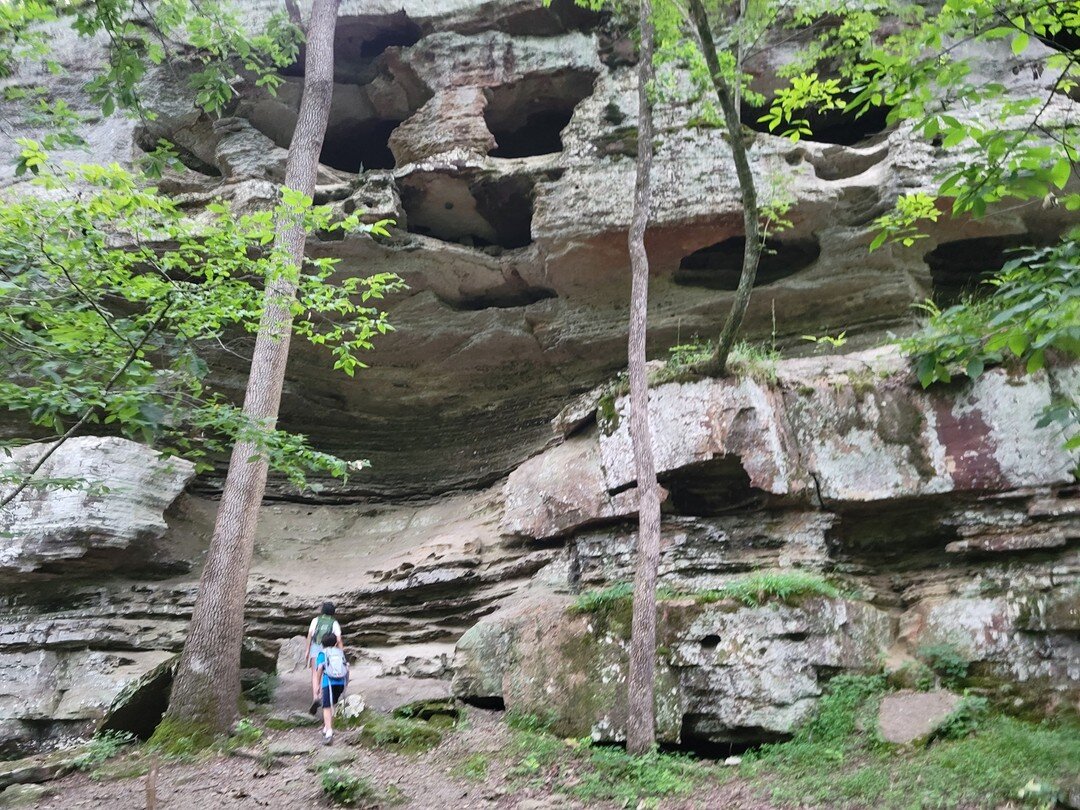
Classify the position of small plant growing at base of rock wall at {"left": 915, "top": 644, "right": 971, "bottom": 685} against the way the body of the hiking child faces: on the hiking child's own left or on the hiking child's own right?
on the hiking child's own right

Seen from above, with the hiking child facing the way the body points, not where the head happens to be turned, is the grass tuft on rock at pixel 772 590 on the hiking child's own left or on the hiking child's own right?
on the hiking child's own right

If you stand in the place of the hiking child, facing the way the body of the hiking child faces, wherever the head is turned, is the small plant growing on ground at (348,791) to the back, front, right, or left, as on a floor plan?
back

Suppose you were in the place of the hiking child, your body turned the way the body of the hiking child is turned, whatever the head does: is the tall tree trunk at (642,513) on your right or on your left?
on your right

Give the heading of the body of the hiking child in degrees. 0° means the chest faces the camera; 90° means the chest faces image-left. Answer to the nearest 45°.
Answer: approximately 180°

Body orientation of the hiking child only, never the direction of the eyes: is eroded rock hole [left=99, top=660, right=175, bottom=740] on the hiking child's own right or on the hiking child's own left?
on the hiking child's own left

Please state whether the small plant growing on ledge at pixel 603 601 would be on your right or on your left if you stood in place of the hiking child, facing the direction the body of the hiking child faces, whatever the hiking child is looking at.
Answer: on your right

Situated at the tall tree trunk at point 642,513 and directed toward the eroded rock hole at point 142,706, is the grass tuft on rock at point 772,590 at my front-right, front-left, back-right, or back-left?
back-right
